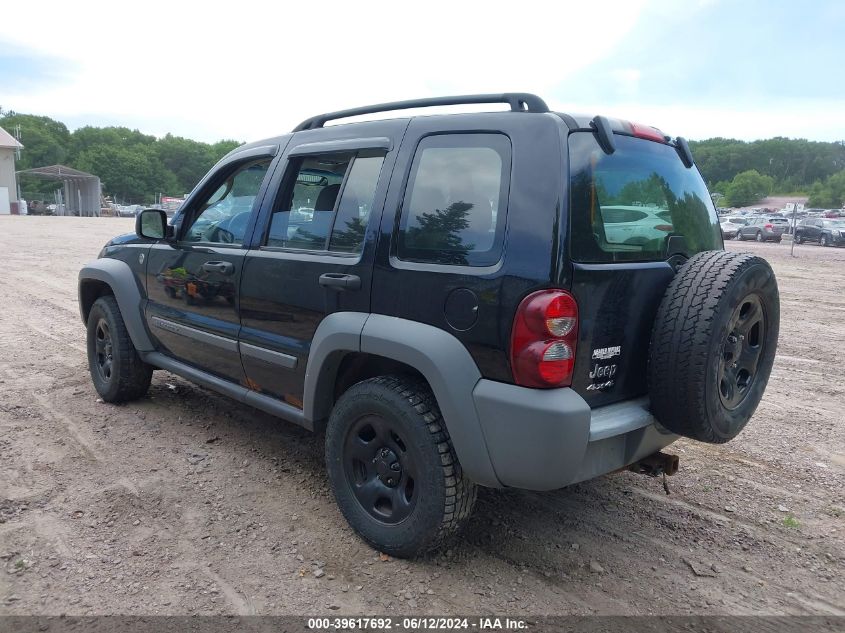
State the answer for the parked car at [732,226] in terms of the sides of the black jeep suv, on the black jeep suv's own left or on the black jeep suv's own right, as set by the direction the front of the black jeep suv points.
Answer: on the black jeep suv's own right

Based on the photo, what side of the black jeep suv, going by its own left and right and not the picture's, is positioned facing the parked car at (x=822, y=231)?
right

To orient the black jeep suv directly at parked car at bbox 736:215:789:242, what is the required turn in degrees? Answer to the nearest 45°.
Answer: approximately 90° to its right

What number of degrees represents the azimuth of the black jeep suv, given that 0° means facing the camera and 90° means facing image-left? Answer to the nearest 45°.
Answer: approximately 135°
